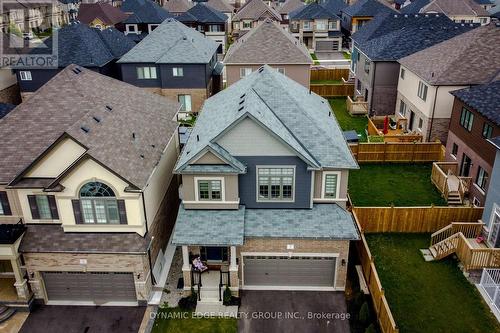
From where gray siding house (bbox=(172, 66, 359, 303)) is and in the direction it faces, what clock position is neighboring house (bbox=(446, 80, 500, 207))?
The neighboring house is roughly at 8 o'clock from the gray siding house.

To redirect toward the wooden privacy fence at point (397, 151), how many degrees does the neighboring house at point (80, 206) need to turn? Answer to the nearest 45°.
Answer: approximately 90° to its left

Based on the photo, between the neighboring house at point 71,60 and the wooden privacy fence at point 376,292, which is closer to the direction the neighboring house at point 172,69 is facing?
the neighboring house

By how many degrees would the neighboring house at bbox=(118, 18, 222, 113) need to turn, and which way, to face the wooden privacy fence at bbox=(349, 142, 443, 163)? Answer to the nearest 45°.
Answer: approximately 135° to its right

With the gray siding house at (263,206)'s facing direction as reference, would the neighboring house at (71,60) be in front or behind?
behind

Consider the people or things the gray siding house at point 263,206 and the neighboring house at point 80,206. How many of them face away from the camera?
0

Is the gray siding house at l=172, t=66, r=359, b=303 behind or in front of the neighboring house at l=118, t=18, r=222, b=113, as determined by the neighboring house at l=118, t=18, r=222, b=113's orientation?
behind

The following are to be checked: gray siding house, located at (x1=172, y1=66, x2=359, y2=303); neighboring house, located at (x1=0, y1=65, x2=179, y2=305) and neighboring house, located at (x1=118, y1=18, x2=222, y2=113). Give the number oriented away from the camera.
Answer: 1

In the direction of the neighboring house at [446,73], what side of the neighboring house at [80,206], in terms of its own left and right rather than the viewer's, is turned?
left

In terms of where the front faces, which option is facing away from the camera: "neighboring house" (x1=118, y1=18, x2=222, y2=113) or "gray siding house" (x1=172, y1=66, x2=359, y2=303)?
the neighboring house

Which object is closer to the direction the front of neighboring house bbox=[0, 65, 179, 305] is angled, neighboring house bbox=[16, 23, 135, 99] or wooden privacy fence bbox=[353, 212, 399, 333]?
the wooden privacy fence

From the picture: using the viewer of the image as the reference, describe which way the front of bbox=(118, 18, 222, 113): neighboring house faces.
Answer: facing away from the viewer
